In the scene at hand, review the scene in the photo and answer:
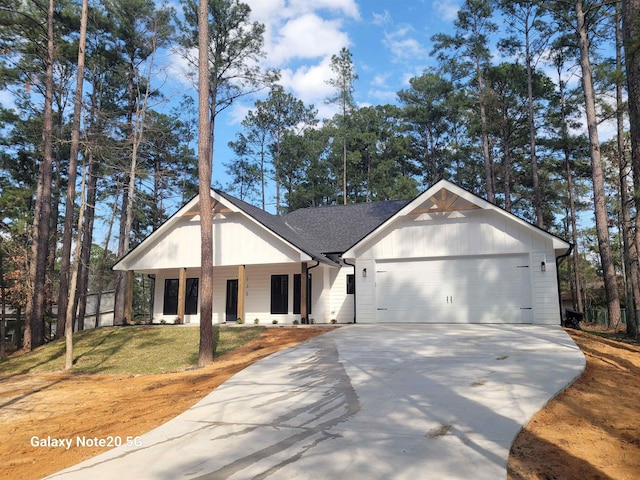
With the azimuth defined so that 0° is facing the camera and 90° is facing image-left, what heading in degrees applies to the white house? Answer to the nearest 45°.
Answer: approximately 0°
